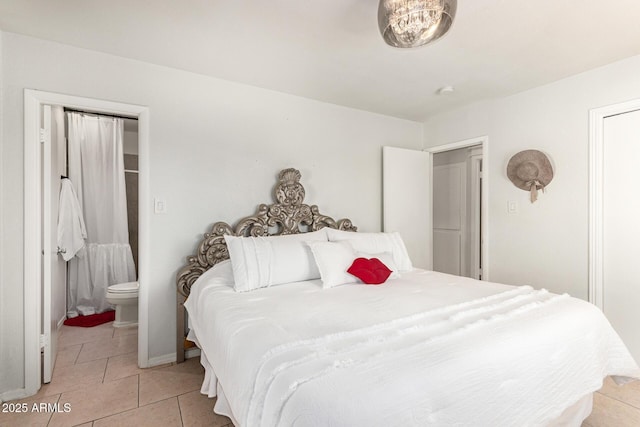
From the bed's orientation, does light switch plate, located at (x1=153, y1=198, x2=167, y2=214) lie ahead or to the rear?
to the rear

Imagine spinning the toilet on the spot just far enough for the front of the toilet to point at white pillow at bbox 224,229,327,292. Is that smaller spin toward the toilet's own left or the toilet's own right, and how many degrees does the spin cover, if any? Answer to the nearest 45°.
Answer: approximately 135° to the toilet's own left

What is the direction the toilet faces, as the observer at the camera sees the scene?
facing to the left of the viewer

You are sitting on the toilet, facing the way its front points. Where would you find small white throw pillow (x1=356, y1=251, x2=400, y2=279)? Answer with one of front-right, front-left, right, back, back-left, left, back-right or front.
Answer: back-left

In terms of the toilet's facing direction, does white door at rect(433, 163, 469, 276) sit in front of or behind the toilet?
behind

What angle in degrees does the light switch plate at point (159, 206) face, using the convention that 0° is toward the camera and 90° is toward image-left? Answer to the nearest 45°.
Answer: approximately 0°

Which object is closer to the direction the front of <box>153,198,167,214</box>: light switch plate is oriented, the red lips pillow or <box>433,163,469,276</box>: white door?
the red lips pillow

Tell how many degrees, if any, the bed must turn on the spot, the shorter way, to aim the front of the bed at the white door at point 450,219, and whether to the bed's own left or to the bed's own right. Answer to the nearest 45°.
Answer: approximately 135° to the bed's own left

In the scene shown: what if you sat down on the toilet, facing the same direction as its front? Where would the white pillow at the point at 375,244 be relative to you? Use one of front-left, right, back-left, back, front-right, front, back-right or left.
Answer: back-left

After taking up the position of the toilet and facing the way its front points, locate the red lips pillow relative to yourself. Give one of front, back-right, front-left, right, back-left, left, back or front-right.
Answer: back-left

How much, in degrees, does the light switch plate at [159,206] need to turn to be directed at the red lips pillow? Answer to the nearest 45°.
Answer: approximately 45° to its left

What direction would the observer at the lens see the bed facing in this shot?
facing the viewer and to the right of the viewer
